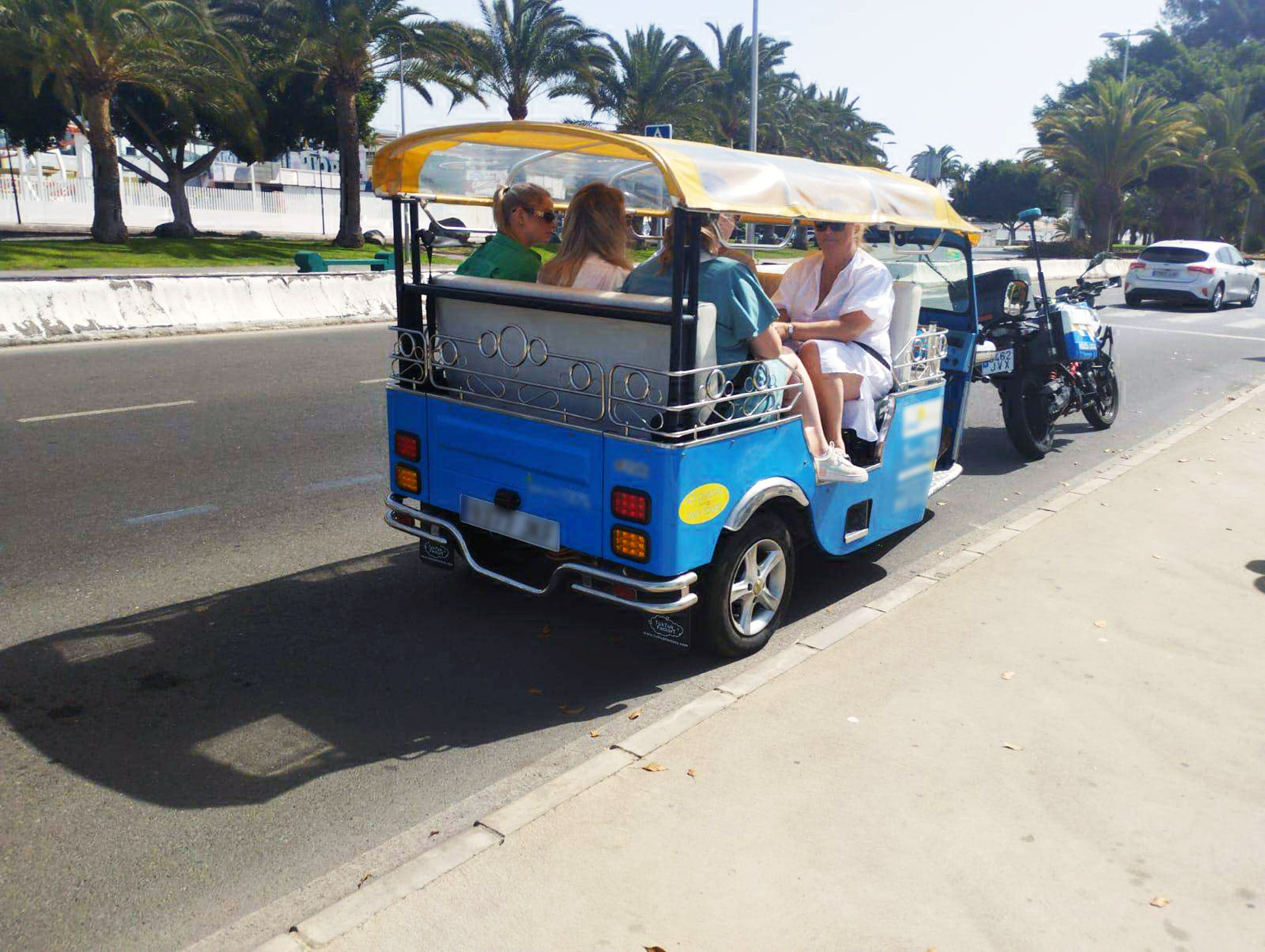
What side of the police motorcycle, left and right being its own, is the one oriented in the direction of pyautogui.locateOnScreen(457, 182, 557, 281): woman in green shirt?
back

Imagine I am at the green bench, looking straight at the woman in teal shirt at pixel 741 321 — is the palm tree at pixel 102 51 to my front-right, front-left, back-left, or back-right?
back-right

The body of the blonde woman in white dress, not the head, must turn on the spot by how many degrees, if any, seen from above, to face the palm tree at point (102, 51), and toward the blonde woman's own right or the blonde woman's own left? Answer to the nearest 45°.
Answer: approximately 90° to the blonde woman's own right

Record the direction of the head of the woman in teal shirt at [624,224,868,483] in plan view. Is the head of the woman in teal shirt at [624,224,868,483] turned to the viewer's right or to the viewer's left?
to the viewer's right

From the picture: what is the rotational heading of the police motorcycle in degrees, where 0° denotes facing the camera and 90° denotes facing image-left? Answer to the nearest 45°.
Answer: approximately 225°

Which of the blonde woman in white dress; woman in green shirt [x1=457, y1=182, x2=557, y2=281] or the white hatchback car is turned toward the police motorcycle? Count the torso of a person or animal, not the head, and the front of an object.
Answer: the woman in green shirt

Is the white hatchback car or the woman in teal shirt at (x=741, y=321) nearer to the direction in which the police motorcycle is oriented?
the white hatchback car

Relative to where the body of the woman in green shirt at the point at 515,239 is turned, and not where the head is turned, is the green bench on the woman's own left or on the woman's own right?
on the woman's own left

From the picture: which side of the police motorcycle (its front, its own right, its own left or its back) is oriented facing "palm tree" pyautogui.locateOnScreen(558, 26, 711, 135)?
left
